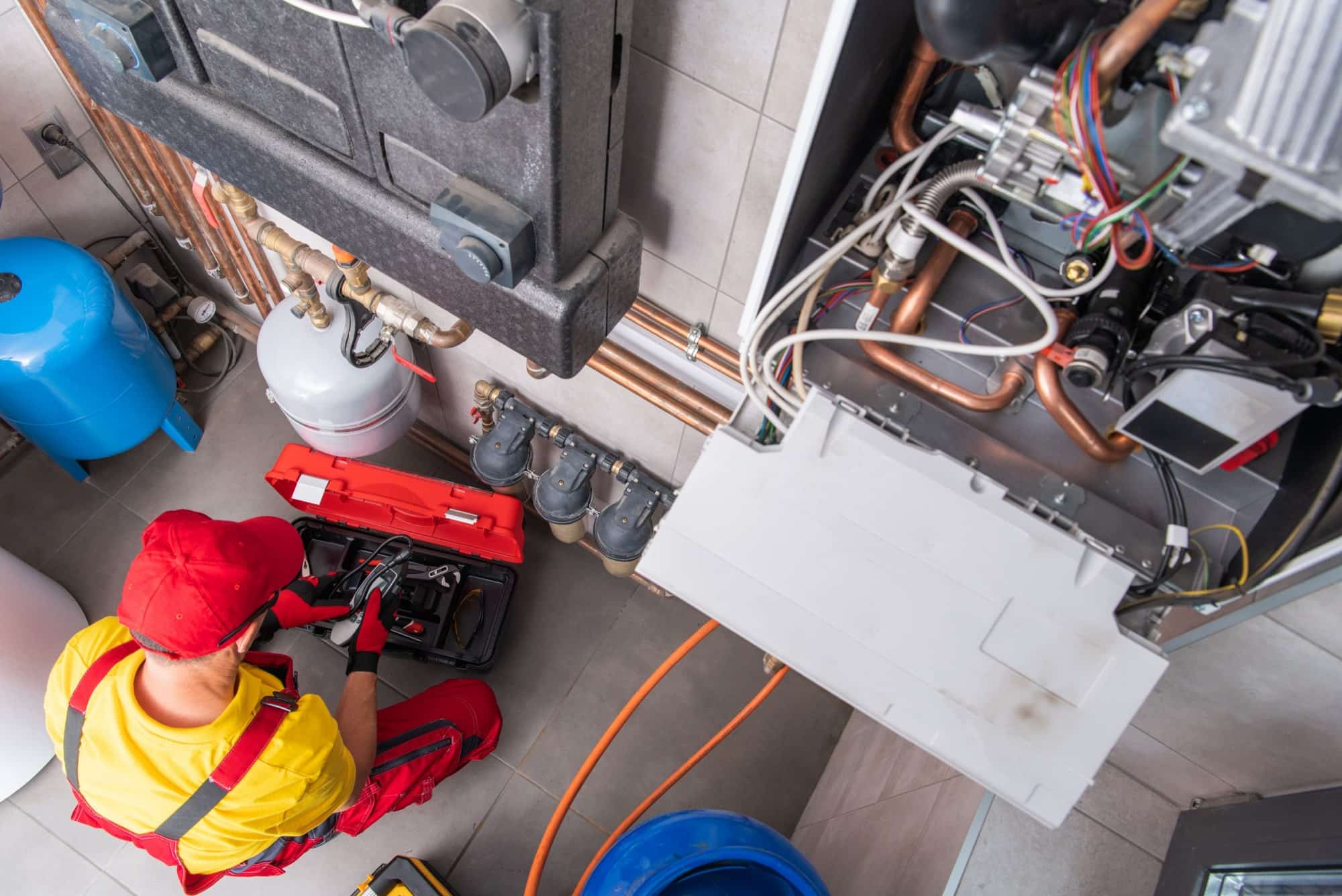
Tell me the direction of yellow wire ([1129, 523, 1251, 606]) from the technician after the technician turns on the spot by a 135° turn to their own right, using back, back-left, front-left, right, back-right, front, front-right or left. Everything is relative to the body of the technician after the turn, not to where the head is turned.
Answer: front-left

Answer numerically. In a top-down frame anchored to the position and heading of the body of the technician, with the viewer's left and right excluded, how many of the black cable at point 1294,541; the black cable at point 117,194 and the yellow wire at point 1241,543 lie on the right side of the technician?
2

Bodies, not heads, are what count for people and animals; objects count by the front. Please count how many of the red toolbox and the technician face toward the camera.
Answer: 1

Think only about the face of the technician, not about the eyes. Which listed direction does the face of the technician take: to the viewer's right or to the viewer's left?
to the viewer's right

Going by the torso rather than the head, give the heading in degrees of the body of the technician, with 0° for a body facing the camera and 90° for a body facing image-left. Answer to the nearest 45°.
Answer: approximately 225°

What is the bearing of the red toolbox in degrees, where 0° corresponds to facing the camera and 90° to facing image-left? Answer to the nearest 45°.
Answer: approximately 0°

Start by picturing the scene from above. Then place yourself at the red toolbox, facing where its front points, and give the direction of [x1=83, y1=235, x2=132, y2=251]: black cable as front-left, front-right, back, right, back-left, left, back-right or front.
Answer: back-right

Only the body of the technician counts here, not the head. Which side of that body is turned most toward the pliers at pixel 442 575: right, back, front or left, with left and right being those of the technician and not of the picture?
front

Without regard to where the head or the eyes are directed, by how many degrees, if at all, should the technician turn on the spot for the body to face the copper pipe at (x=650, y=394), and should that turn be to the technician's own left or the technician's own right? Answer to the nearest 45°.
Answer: approximately 45° to the technician's own right

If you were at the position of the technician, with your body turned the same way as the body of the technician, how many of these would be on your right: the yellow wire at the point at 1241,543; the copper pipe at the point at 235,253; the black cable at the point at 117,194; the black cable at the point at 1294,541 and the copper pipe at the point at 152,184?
2

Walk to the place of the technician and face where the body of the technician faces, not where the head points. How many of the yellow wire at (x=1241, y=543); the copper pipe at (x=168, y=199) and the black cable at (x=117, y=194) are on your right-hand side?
1
